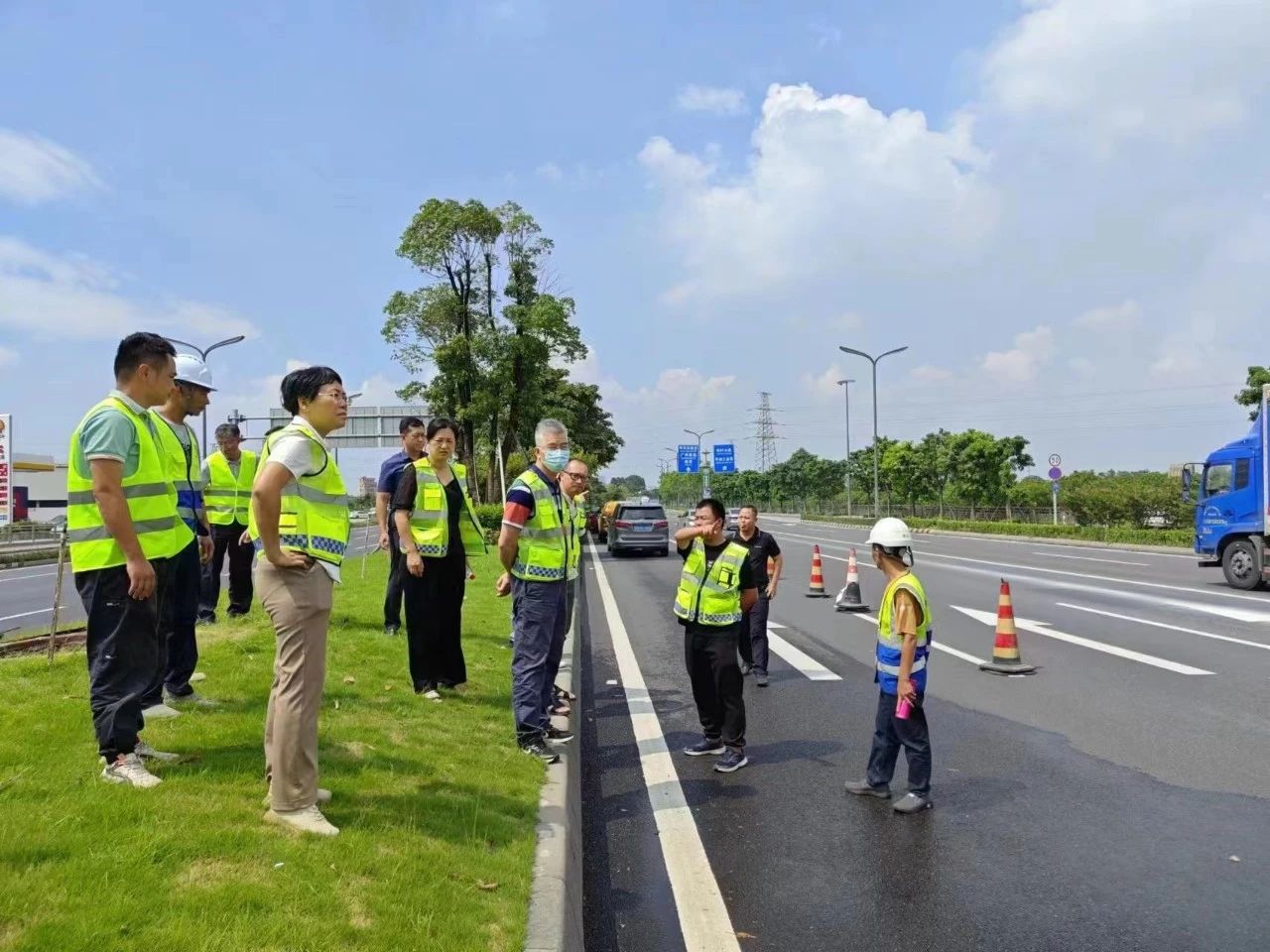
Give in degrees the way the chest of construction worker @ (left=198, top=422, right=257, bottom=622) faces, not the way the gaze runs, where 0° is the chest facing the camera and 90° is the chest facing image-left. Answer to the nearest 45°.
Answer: approximately 0°

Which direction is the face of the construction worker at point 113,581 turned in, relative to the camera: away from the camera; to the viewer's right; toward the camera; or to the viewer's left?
to the viewer's right

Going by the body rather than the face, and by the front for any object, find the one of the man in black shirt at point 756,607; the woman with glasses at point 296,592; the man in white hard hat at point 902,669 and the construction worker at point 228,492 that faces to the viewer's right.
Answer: the woman with glasses

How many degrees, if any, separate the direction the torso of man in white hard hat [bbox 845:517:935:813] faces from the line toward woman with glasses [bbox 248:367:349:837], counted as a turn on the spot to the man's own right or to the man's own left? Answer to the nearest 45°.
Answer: approximately 45° to the man's own left

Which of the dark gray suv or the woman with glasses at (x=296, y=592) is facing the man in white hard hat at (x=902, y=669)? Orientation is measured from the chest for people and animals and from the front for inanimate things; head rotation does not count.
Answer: the woman with glasses

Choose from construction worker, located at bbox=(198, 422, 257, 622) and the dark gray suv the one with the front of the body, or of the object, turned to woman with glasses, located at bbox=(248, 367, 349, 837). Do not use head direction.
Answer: the construction worker

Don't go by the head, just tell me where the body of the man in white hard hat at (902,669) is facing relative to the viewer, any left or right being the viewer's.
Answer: facing to the left of the viewer

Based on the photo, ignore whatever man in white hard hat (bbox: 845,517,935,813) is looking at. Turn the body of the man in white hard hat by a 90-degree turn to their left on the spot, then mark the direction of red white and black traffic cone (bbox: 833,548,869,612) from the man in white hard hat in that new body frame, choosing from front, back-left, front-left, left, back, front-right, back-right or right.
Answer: back

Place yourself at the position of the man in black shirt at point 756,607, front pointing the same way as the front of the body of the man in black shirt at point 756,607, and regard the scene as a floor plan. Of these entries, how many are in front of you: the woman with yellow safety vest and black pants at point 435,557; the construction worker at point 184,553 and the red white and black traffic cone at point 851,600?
2

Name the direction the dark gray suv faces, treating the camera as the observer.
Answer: facing away from the viewer

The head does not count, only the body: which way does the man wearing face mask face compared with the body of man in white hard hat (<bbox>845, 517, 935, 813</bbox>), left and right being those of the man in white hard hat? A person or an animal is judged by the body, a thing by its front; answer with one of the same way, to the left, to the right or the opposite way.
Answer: the opposite way

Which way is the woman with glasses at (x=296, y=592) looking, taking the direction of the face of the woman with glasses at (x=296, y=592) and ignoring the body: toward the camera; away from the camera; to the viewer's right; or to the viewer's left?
to the viewer's right

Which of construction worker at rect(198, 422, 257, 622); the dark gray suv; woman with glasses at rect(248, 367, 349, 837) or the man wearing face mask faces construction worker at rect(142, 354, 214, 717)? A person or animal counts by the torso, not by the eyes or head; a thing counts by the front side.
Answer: construction worker at rect(198, 422, 257, 622)

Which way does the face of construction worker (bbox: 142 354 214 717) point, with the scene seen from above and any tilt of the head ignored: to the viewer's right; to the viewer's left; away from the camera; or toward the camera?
to the viewer's right

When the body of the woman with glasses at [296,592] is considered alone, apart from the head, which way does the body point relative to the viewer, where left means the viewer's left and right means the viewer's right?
facing to the right of the viewer

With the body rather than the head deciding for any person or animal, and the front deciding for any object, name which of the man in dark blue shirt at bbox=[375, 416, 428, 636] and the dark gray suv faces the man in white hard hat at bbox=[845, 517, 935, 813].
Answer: the man in dark blue shirt
